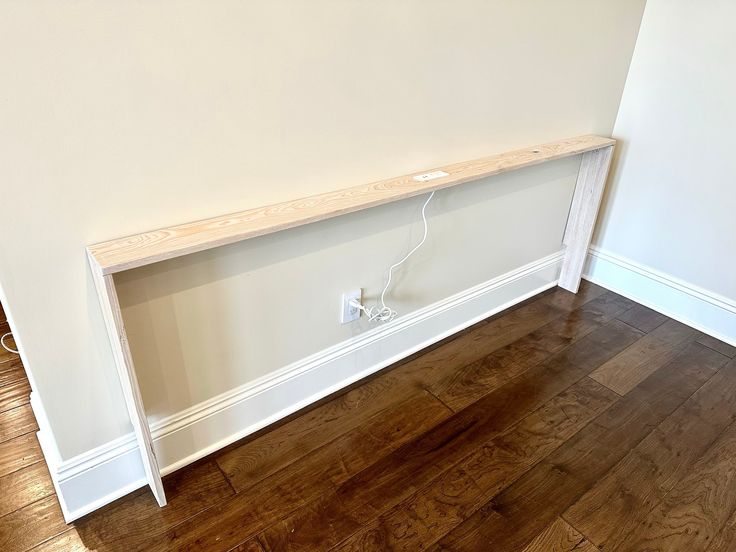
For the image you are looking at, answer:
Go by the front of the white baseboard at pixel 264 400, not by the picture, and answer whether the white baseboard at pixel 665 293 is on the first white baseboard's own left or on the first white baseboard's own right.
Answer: on the first white baseboard's own left

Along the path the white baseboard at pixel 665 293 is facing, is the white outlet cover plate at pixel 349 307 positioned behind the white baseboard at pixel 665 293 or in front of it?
in front

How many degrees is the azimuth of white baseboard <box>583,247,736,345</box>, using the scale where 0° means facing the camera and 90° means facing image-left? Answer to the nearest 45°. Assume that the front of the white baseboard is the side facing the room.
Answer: approximately 45°

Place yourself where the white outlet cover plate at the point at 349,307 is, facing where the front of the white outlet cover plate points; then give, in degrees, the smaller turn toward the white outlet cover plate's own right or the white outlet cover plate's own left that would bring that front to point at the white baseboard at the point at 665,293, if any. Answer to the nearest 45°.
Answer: approximately 45° to the white outlet cover plate's own left

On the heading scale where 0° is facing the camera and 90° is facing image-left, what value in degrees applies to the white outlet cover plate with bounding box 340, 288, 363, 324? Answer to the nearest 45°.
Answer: approximately 315°

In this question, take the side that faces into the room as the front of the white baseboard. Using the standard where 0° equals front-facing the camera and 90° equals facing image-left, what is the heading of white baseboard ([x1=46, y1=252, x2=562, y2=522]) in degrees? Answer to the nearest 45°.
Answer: approximately 315°

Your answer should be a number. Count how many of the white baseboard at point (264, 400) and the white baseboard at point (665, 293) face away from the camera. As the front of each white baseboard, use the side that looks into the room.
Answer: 0

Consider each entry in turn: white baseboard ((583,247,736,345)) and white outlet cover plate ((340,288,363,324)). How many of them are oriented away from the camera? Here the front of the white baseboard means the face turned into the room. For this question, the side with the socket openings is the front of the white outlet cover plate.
0

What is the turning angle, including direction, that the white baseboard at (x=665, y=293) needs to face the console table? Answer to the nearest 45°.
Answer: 0° — it already faces it
